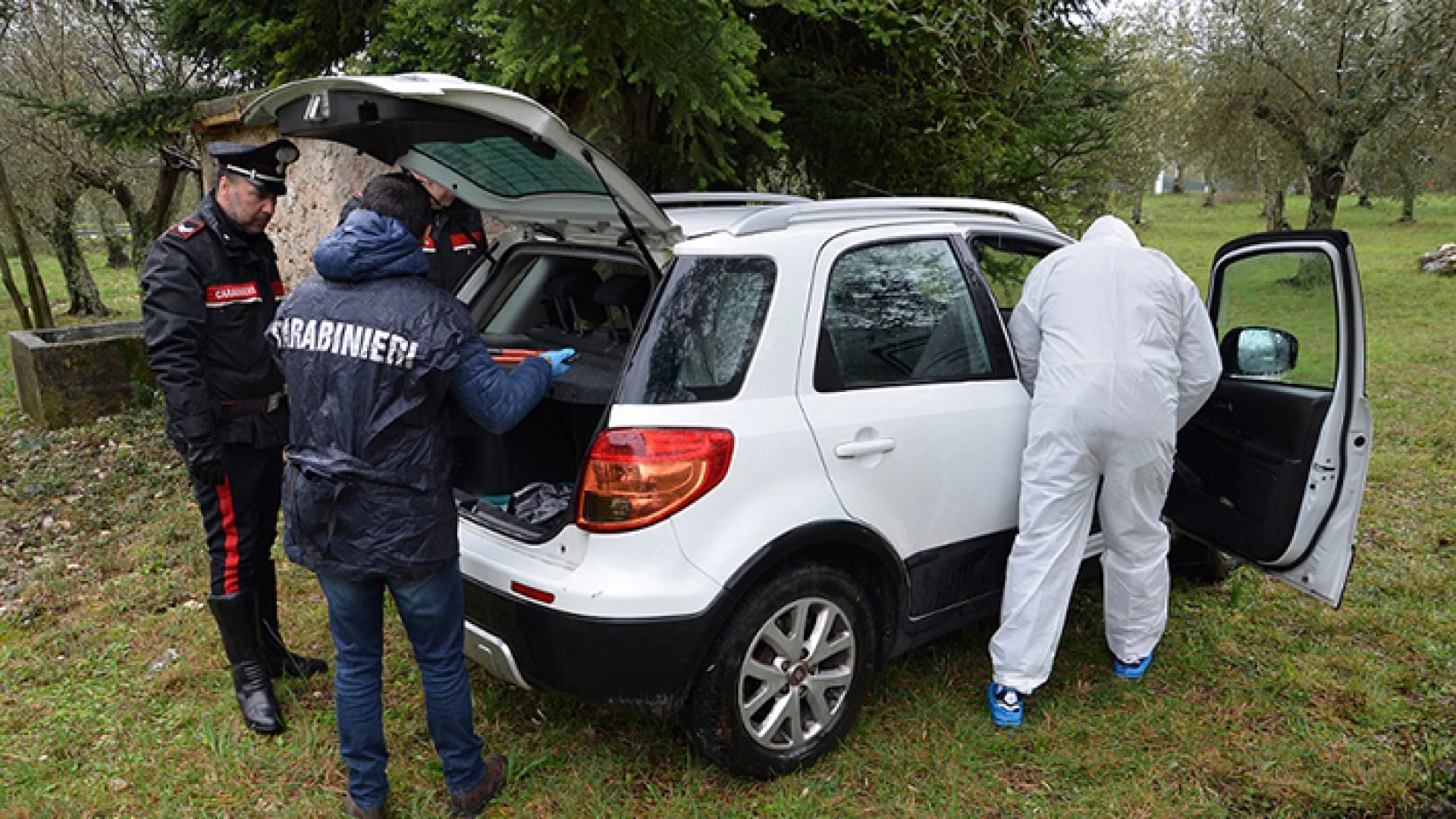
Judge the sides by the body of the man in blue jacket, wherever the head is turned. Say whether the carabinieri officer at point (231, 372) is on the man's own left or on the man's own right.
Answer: on the man's own left

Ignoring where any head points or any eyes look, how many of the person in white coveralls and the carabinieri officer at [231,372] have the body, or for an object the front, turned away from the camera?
1

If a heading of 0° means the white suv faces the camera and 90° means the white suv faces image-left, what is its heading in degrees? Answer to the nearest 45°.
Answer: approximately 225°

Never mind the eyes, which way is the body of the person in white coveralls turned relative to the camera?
away from the camera

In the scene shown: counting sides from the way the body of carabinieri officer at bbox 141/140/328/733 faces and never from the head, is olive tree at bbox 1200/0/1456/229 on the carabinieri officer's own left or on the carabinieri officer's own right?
on the carabinieri officer's own left

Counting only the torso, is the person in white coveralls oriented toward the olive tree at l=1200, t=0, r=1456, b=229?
yes

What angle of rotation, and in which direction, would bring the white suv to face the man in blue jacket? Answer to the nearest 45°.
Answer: approximately 180°

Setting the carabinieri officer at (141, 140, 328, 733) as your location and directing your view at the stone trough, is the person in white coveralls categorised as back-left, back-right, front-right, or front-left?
back-right

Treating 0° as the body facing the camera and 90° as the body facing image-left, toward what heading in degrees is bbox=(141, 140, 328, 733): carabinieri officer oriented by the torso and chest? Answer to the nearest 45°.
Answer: approximately 315°

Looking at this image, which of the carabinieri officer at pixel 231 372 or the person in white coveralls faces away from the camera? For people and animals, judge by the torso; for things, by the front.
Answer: the person in white coveralls

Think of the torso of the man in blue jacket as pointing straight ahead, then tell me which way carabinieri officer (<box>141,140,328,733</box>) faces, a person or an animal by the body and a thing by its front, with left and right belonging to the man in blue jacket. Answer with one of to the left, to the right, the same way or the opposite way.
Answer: to the right

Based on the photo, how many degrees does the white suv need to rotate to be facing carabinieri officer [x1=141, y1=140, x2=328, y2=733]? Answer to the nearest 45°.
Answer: approximately 135° to its left

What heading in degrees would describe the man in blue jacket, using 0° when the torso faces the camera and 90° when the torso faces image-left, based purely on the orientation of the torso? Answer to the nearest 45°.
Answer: approximately 225°

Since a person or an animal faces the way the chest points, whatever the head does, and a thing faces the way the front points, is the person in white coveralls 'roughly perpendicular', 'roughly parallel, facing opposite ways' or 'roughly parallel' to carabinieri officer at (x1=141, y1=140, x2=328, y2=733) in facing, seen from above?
roughly perpendicular

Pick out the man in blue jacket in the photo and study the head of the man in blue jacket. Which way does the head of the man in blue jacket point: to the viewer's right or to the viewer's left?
to the viewer's right
